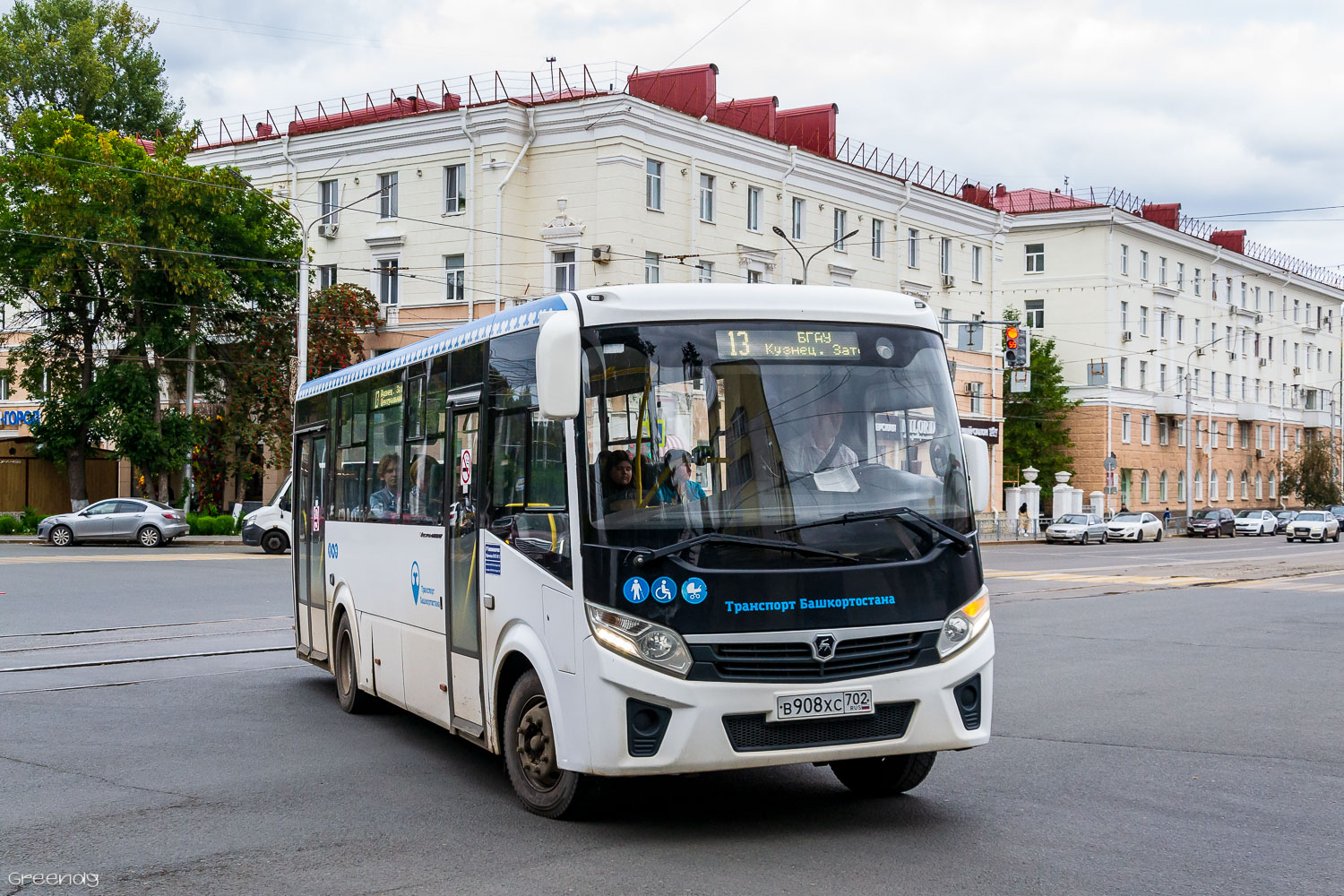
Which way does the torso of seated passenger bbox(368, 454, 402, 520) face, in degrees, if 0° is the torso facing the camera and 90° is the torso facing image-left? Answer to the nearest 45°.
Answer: approximately 315°

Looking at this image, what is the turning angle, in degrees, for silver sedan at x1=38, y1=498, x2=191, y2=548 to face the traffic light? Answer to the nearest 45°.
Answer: approximately 135° to its left

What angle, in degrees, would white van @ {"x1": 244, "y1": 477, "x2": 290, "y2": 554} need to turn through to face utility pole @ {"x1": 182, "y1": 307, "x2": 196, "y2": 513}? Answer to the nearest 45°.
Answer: approximately 90° to its right

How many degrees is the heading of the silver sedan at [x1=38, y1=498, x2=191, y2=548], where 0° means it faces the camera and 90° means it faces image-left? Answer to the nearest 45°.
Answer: approximately 90°

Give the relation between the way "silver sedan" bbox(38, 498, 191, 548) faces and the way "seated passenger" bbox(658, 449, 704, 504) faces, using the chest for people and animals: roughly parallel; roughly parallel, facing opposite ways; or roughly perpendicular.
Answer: roughly perpendicular

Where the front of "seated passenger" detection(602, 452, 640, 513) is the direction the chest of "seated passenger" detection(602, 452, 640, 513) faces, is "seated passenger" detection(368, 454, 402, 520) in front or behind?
behind

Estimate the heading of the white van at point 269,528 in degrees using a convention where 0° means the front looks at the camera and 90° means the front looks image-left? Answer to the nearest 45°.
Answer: approximately 90°

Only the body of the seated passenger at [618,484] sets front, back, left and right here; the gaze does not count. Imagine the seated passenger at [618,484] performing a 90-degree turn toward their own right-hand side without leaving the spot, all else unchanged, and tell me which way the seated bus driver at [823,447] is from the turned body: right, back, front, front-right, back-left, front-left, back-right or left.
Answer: back-left

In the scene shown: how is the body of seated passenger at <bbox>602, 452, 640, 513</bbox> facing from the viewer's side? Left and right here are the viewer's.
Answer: facing the viewer and to the right of the viewer

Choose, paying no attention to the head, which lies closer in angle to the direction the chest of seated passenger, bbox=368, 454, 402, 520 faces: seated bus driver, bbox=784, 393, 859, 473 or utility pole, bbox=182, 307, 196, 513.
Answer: the seated bus driver

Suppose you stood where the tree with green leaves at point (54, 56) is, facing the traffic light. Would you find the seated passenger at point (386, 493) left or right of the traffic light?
right
